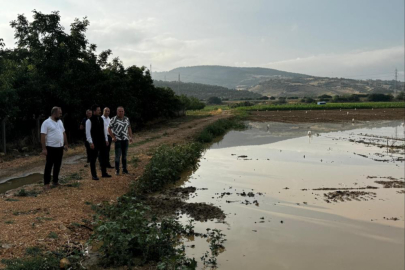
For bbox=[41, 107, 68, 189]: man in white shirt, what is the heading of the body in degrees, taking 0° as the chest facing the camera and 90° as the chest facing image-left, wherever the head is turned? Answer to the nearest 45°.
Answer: approximately 315°

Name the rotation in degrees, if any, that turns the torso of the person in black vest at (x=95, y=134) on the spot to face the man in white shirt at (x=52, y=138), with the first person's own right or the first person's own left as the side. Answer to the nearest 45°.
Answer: approximately 90° to the first person's own right

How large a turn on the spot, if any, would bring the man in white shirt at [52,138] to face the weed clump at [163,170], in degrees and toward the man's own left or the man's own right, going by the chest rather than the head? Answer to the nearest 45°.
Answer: approximately 90° to the man's own left

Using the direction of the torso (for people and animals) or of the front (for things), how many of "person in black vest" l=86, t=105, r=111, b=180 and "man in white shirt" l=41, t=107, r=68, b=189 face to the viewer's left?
0

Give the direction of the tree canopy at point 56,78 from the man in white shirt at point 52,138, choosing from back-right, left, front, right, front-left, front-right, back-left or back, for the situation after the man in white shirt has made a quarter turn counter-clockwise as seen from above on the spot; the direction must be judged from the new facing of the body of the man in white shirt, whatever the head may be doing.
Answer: front-left

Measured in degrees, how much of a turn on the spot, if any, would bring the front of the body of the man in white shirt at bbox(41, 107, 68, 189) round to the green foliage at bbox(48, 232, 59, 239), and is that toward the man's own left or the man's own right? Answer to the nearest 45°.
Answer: approximately 45° to the man's own right

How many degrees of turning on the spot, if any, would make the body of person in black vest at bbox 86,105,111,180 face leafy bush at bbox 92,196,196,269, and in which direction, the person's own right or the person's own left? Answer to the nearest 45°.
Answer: approximately 45° to the person's own right

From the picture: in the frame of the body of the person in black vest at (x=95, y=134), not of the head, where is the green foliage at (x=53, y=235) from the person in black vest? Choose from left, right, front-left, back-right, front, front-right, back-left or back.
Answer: front-right
